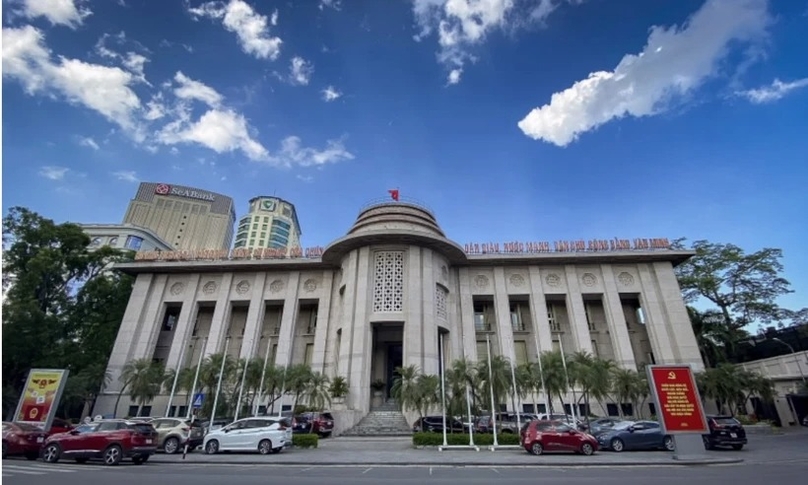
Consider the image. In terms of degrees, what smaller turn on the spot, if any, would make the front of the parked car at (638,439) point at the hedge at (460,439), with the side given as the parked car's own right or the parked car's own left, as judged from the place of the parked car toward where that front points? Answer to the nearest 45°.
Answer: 0° — it already faces it

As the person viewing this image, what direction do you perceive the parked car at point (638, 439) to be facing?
facing to the left of the viewer

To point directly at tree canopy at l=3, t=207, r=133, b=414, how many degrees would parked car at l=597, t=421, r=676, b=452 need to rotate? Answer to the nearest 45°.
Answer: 0° — it already faces it

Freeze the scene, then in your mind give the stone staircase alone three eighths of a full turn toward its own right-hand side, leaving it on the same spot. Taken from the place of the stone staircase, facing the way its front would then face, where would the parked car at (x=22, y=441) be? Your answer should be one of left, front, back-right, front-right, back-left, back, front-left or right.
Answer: left

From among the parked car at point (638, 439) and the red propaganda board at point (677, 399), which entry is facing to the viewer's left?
the parked car

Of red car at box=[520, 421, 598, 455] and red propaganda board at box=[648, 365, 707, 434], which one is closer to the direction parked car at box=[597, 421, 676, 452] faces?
the red car

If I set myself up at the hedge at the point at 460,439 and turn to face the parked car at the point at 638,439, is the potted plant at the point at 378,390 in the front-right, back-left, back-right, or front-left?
back-left

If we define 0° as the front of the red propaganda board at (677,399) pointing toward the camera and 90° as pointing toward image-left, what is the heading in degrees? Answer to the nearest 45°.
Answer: approximately 0°

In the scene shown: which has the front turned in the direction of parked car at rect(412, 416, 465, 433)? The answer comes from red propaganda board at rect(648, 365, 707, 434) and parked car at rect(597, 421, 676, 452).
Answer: parked car at rect(597, 421, 676, 452)
